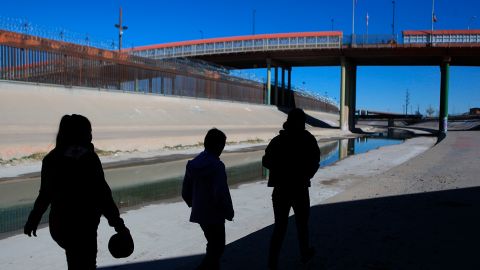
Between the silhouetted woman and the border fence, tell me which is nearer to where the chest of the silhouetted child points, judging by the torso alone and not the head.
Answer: the border fence

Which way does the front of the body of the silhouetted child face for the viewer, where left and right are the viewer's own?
facing away from the viewer and to the right of the viewer

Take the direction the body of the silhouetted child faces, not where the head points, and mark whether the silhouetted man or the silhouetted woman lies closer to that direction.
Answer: the silhouetted man

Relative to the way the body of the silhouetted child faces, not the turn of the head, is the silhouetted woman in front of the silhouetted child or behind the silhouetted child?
behind

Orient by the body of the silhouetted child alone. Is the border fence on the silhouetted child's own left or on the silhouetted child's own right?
on the silhouetted child's own left

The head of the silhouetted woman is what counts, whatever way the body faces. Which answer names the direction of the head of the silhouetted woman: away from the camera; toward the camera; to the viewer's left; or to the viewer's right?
away from the camera
